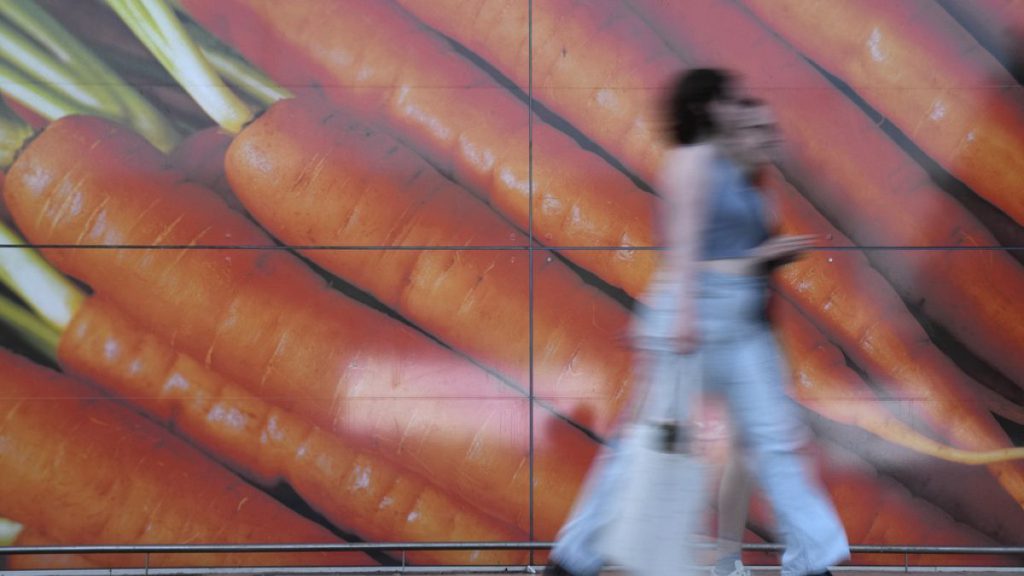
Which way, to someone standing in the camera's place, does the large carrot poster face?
facing the viewer
